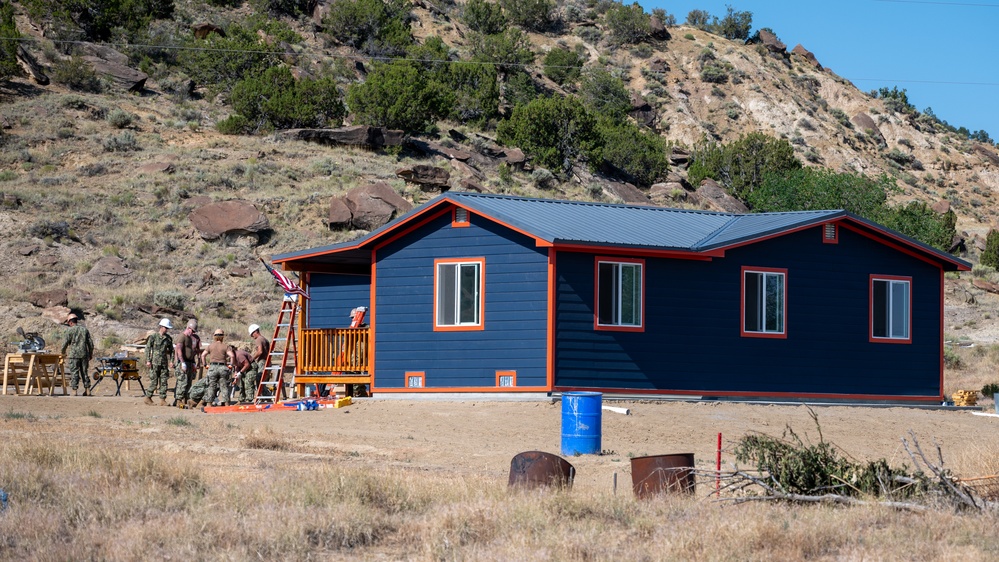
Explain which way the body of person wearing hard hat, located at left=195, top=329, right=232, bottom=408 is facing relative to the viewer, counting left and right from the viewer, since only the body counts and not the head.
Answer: facing away from the viewer

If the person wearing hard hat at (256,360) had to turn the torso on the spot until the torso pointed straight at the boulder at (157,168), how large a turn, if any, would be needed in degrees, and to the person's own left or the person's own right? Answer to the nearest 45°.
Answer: approximately 90° to the person's own right

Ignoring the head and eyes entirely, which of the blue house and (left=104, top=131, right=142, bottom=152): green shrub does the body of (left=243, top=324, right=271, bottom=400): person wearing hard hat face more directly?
the green shrub

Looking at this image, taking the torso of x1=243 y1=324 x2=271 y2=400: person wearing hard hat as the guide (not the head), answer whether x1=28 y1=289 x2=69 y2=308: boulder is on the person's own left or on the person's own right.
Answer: on the person's own right

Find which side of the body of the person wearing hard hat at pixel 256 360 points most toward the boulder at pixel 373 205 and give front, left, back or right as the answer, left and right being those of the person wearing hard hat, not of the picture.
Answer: right

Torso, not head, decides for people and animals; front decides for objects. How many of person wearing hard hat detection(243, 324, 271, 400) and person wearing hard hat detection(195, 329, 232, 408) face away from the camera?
1

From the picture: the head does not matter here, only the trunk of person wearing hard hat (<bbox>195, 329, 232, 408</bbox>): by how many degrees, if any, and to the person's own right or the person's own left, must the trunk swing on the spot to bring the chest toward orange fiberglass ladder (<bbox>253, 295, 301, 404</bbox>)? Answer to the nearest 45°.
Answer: approximately 45° to the person's own right

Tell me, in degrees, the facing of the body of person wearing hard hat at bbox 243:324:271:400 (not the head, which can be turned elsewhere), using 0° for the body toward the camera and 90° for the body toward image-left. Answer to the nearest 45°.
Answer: approximately 90°

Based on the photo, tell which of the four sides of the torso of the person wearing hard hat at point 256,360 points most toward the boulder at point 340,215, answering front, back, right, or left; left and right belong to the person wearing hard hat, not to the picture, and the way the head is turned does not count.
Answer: right

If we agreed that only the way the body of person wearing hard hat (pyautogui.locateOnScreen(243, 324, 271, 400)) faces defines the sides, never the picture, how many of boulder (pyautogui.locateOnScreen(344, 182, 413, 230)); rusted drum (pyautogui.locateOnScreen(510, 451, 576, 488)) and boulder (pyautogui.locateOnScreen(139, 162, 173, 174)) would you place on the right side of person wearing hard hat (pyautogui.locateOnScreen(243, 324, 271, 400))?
2
